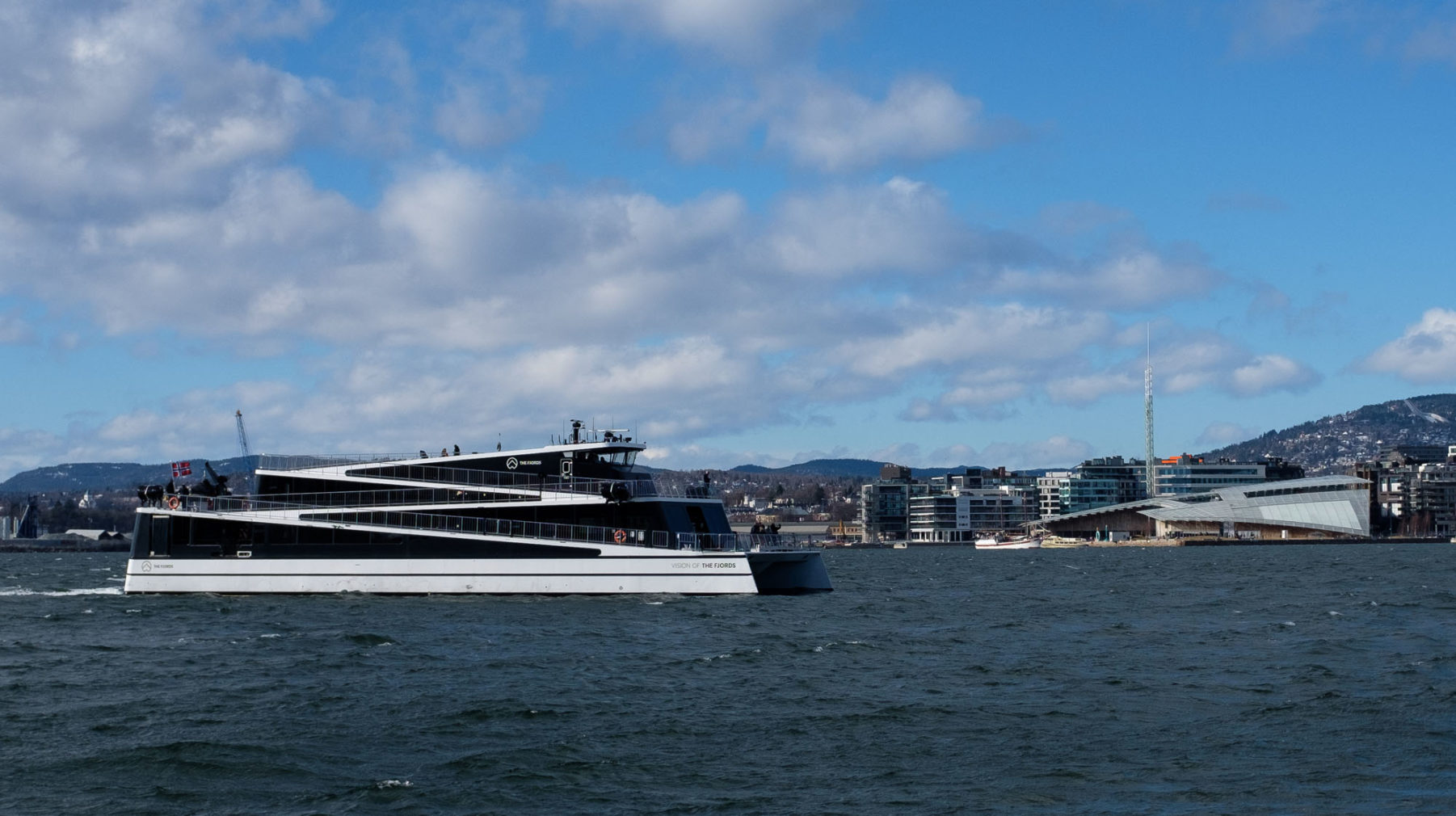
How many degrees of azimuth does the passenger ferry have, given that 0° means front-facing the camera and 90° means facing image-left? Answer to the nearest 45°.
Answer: approximately 270°
